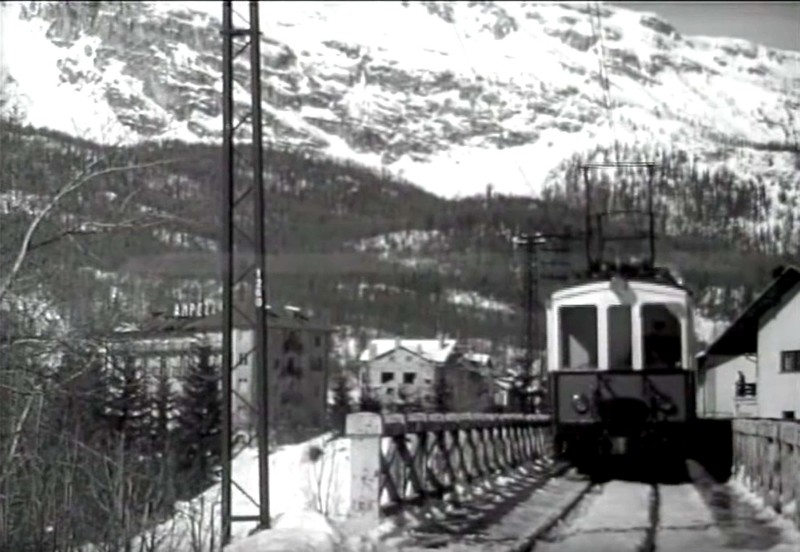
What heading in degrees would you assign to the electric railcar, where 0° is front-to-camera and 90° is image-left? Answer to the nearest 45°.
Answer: approximately 0°

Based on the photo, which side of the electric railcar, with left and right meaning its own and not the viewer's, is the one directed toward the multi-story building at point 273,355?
back

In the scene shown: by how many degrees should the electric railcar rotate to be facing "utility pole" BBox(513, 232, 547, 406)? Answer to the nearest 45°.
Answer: approximately 180°

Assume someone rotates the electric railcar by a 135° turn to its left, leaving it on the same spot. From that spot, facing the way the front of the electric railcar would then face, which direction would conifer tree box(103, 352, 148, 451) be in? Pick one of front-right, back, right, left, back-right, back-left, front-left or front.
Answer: back-left

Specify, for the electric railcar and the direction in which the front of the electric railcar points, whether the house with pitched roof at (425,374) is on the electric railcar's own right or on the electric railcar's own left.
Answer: on the electric railcar's own right
